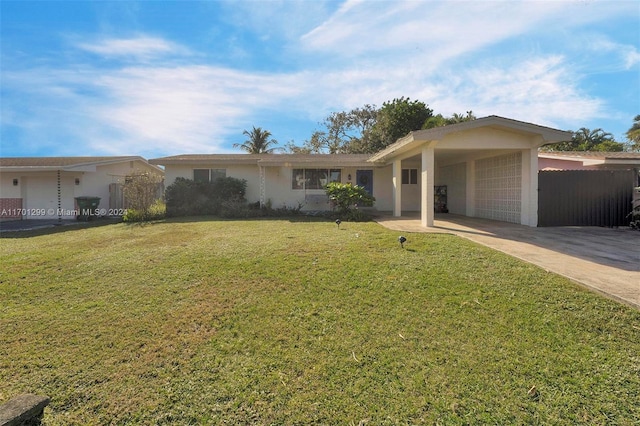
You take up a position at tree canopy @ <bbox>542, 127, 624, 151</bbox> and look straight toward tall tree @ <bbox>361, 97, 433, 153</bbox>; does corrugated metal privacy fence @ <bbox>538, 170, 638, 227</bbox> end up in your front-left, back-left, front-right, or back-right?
front-left

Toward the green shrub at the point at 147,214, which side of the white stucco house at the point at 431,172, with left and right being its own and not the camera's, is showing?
right

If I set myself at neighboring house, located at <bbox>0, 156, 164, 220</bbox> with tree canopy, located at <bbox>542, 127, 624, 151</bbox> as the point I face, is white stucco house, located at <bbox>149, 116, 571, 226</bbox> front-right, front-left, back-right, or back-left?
front-right

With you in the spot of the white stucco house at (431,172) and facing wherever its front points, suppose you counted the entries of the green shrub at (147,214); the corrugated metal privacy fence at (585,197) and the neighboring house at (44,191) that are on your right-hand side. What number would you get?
2

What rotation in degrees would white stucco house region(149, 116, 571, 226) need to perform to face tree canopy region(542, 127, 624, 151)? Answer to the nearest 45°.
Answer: approximately 135° to its left

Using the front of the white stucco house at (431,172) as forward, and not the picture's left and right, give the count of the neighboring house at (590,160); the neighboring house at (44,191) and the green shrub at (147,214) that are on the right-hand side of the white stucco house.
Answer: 2

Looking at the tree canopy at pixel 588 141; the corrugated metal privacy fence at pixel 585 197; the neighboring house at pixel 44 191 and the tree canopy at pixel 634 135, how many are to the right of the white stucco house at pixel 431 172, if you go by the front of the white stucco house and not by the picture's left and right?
1

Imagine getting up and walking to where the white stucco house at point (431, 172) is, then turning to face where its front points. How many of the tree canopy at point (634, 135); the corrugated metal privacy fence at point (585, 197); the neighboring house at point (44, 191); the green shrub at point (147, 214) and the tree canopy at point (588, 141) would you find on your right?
2

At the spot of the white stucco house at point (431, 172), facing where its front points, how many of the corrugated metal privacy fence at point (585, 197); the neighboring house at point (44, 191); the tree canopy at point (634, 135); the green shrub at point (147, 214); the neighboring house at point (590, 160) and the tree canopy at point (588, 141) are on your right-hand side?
2

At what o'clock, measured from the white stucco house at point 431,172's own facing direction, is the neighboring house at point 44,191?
The neighboring house is roughly at 3 o'clock from the white stucco house.

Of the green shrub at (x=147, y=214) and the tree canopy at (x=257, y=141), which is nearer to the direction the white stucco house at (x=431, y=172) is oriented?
the green shrub

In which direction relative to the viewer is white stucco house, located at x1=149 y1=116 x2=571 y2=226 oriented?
toward the camera

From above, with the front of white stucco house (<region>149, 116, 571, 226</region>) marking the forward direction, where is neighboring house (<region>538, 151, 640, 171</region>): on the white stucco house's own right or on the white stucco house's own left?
on the white stucco house's own left

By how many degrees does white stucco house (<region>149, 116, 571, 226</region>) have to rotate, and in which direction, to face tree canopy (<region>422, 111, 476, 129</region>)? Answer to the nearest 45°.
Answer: approximately 180°
